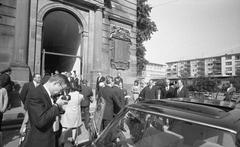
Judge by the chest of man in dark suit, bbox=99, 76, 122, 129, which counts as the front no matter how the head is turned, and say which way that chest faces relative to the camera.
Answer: away from the camera

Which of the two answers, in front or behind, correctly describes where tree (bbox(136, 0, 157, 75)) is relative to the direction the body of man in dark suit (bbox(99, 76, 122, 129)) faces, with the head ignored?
in front

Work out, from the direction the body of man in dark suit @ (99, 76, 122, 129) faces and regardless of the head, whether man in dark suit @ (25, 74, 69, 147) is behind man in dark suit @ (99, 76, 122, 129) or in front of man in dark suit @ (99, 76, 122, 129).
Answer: behind

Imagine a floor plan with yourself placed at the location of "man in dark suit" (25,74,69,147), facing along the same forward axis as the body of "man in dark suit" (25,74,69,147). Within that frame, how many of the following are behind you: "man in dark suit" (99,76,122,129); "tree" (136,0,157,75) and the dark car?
0

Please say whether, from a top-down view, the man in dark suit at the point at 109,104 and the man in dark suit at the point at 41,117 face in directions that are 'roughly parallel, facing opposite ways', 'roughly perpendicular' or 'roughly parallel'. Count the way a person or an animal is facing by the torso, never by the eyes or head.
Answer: roughly perpendicular

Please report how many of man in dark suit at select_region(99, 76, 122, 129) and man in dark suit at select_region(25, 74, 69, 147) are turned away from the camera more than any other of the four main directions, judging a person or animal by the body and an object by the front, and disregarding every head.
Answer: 1

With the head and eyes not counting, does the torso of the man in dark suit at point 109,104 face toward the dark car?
no

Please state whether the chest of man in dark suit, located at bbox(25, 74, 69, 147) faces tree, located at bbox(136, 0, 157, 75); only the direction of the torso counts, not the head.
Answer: no

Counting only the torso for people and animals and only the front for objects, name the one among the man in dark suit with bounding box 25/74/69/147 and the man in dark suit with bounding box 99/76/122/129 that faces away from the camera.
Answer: the man in dark suit with bounding box 99/76/122/129

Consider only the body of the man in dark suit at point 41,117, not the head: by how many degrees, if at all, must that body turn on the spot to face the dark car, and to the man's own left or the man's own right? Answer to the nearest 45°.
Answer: approximately 45° to the man's own right

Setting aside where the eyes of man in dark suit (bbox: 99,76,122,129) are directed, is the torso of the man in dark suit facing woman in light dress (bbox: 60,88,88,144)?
no

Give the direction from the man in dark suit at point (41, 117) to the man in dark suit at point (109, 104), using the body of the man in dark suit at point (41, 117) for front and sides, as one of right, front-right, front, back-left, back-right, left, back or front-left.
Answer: front-left

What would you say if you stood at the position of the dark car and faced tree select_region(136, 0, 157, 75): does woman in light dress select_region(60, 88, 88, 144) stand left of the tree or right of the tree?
left

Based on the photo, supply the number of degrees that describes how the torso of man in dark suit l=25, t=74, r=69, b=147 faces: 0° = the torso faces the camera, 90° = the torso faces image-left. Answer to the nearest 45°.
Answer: approximately 270°
